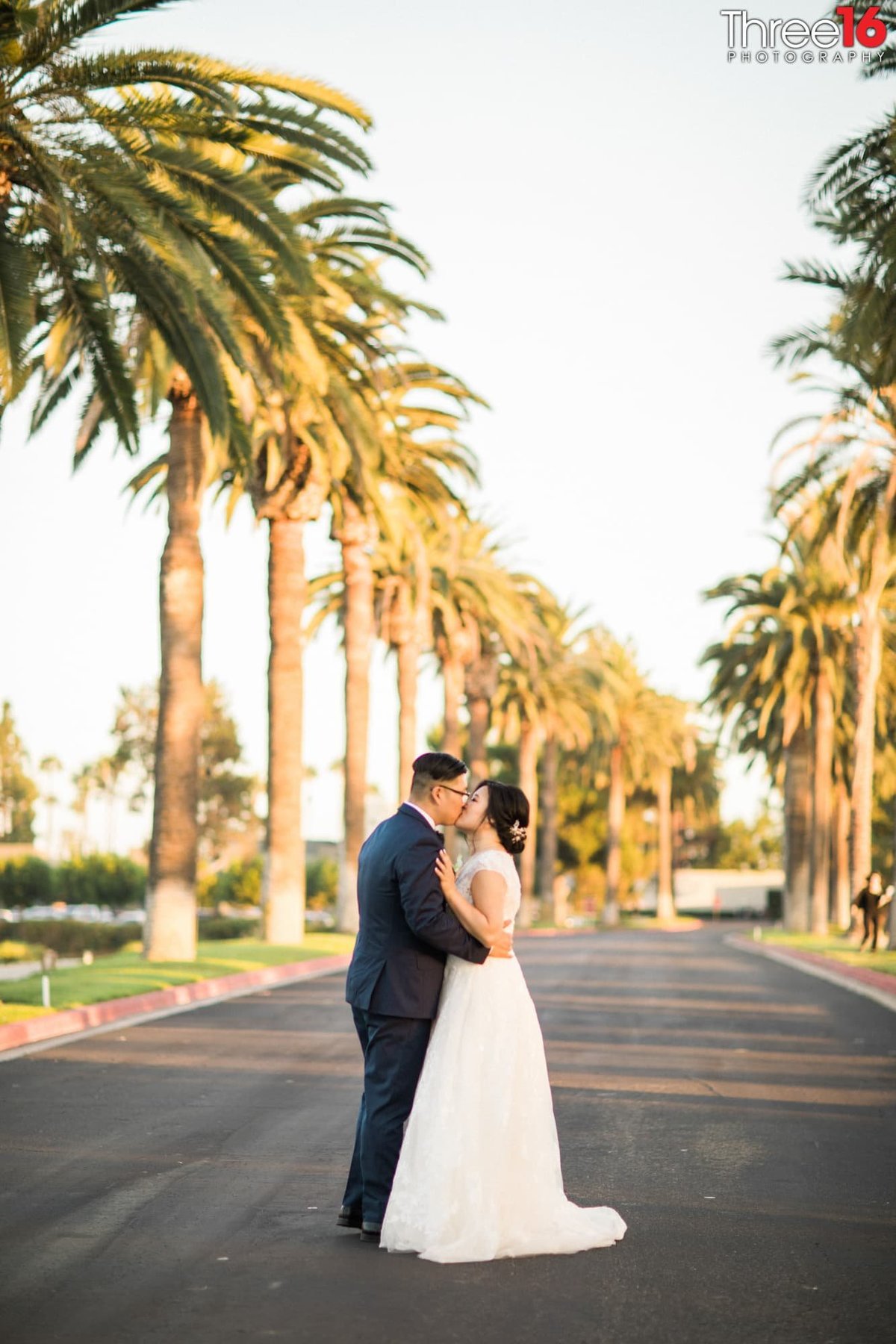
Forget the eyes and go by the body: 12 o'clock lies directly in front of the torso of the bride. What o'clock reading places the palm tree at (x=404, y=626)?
The palm tree is roughly at 3 o'clock from the bride.

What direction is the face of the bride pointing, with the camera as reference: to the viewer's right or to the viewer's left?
to the viewer's left

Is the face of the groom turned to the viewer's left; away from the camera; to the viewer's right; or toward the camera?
to the viewer's right

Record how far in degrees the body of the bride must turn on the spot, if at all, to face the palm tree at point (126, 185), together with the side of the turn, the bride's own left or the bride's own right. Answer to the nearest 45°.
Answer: approximately 90° to the bride's own right

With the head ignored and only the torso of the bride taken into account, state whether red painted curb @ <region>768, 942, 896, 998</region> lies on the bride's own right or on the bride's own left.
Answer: on the bride's own right

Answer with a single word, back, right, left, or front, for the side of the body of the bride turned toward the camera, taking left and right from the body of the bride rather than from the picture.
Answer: left
